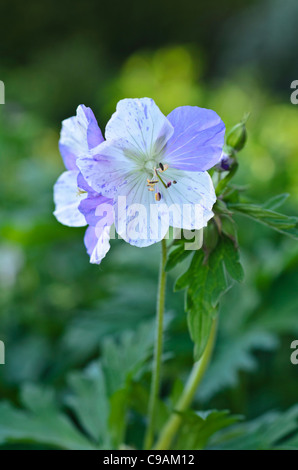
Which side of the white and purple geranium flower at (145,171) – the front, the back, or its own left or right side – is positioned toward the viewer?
front
